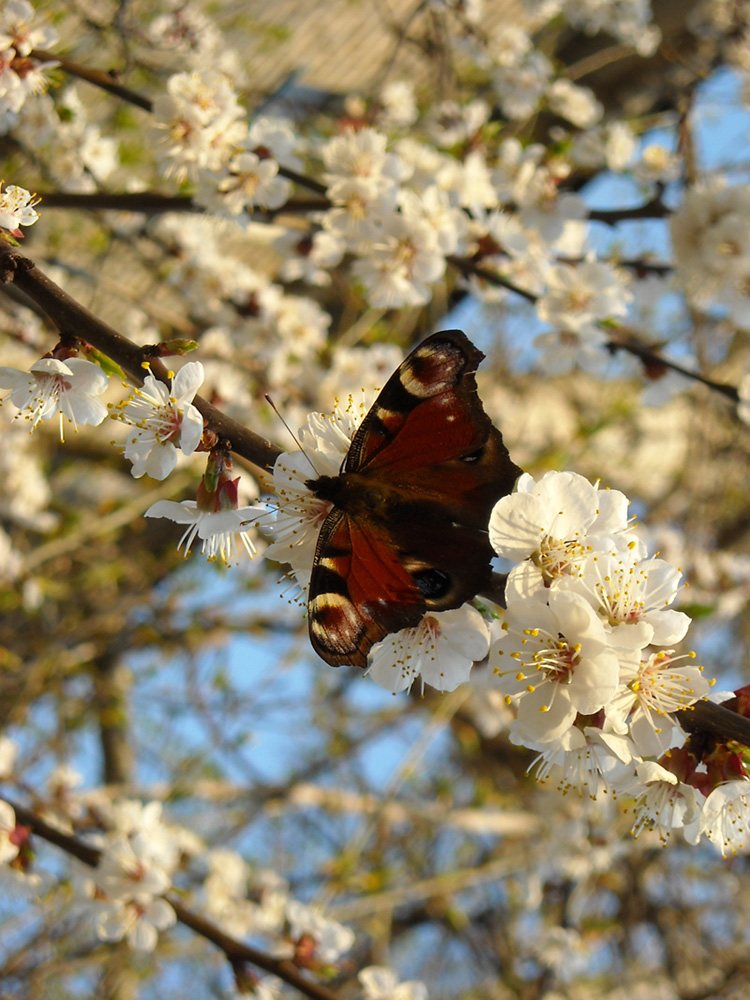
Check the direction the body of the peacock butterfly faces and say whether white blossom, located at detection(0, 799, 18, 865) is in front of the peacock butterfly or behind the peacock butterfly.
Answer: in front

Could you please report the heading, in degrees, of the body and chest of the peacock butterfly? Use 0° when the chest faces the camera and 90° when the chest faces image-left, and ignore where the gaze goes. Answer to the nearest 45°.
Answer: approximately 90°

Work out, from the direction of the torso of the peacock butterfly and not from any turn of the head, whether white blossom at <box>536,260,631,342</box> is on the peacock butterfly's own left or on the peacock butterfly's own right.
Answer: on the peacock butterfly's own right
